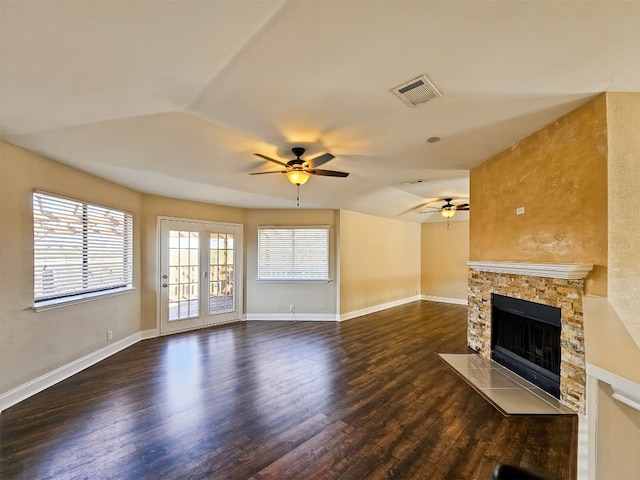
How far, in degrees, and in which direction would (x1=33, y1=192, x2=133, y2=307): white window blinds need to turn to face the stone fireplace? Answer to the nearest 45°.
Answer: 0° — it already faces it

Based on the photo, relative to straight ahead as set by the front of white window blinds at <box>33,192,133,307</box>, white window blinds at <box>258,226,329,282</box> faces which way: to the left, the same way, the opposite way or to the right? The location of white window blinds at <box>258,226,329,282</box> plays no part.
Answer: to the right

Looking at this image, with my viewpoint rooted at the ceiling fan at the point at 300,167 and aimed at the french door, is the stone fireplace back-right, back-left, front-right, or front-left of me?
back-right

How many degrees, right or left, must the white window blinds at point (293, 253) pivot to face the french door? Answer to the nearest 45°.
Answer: approximately 90° to its right

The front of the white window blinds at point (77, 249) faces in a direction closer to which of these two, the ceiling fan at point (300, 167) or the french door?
the ceiling fan

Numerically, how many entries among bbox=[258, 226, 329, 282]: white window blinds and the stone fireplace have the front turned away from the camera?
0

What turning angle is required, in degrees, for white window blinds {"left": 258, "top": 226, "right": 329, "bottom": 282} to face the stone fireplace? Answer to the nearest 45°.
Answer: approximately 45° to its left

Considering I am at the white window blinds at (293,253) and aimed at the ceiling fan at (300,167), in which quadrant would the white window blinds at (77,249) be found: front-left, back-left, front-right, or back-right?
front-right

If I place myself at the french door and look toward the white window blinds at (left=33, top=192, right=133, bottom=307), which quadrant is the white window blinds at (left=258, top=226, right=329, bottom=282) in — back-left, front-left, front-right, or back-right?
back-left

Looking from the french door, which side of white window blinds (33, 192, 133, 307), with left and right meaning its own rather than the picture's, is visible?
left

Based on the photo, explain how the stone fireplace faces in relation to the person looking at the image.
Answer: facing the viewer and to the left of the viewer

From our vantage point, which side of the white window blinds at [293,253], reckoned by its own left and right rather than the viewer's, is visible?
front

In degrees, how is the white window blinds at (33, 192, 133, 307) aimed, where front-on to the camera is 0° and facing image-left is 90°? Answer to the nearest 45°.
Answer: approximately 315°

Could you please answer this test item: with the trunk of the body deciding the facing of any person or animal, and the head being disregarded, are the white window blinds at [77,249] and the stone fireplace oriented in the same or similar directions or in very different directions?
very different directions

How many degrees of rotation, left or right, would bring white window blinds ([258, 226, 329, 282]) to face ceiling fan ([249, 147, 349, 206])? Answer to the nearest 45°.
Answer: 0° — it already faces it

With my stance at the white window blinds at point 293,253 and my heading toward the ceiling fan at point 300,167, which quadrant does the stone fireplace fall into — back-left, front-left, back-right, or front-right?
front-left

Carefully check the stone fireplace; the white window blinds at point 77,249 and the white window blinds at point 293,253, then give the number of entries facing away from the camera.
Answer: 0

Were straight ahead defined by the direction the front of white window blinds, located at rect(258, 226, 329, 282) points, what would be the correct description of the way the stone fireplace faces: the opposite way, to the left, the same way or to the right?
to the right
